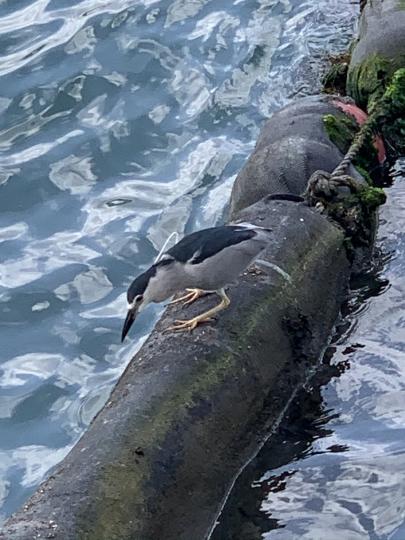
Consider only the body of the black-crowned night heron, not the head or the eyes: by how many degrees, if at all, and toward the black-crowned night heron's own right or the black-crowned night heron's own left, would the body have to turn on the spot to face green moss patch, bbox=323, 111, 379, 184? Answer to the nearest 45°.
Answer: approximately 135° to the black-crowned night heron's own right

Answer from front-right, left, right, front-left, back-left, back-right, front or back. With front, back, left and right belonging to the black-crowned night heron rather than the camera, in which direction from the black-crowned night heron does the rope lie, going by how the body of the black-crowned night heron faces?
back-right

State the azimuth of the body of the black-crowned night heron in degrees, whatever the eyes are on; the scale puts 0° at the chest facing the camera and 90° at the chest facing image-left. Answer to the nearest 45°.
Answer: approximately 90°
